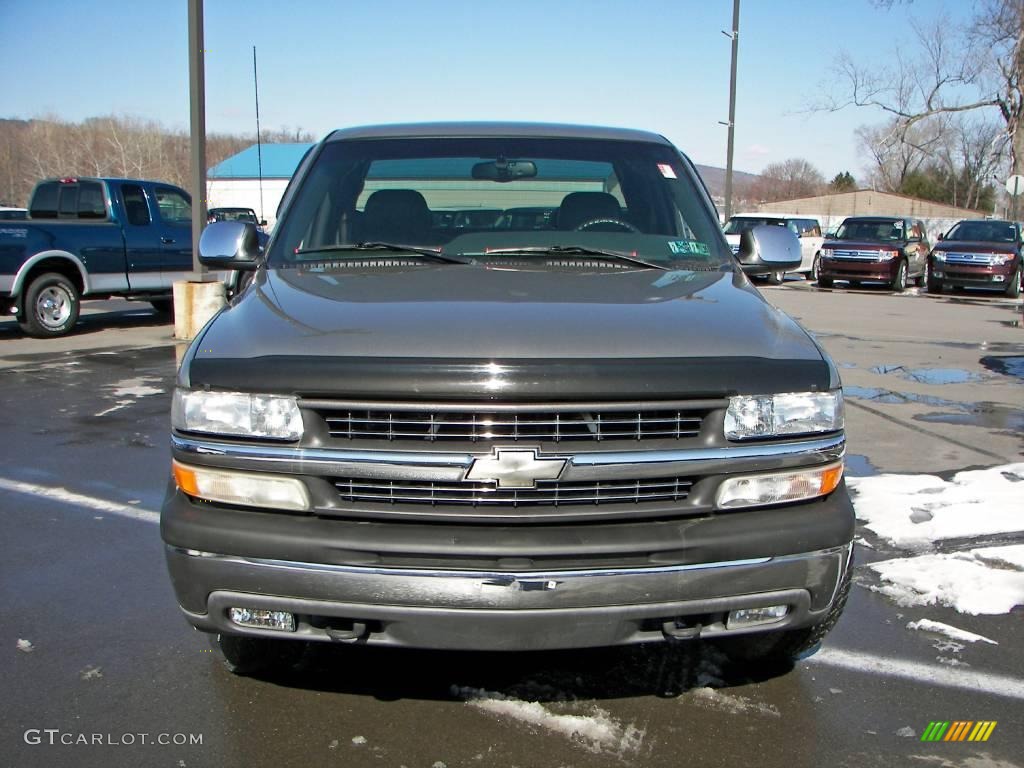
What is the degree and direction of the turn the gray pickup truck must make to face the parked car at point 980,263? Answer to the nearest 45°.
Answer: approximately 135° to its left

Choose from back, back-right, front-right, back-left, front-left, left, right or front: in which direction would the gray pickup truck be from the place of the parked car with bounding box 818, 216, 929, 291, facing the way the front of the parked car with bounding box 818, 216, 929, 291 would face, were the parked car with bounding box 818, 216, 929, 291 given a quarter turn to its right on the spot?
back-left

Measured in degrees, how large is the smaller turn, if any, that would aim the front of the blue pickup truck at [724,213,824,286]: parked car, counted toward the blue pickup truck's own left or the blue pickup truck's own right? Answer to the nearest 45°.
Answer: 0° — it already faces it

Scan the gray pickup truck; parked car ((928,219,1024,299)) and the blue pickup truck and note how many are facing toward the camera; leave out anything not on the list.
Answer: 2

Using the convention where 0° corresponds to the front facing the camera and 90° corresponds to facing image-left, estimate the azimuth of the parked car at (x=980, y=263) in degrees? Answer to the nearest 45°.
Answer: approximately 0°

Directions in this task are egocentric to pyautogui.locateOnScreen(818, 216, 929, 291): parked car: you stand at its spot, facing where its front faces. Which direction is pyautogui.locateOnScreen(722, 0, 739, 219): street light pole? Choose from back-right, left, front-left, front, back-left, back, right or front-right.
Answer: right

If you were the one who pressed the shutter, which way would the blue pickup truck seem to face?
facing away from the viewer and to the right of the viewer

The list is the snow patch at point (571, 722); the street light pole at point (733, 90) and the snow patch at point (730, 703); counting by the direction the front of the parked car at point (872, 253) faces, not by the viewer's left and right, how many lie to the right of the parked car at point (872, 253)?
1

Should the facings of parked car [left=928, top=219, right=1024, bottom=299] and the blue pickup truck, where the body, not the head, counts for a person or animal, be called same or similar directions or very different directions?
very different directions

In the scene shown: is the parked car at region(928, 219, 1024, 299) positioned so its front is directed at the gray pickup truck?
yes

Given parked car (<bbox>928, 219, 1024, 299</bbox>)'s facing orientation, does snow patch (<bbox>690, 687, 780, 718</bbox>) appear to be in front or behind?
in front

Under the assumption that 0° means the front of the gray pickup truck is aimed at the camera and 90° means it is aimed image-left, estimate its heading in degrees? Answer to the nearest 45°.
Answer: approximately 0°
